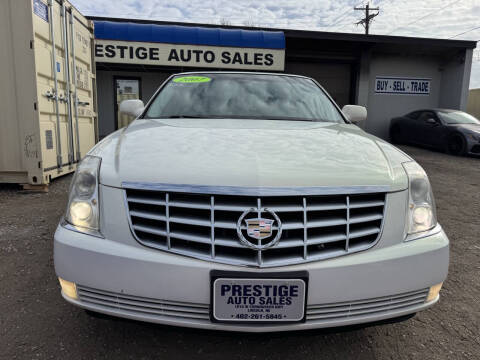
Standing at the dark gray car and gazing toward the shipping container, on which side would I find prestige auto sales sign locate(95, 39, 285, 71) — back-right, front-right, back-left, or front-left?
front-right

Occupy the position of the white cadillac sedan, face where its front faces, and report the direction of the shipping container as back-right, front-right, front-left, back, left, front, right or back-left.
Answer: back-right

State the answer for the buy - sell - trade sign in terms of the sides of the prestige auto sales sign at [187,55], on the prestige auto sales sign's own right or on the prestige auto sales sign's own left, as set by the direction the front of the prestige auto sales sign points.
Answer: on the prestige auto sales sign's own left

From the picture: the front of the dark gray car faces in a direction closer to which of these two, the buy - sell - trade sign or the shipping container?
the shipping container

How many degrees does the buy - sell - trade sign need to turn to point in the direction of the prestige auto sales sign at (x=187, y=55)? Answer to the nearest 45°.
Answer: approximately 45° to its right

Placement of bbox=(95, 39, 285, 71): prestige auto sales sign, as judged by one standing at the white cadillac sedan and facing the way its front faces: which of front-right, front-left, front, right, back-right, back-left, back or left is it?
back

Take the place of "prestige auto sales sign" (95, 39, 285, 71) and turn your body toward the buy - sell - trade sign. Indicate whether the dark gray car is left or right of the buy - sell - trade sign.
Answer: right

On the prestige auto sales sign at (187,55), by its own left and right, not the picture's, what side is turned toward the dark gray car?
left

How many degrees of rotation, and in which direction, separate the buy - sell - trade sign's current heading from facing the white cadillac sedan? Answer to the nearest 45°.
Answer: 0° — it already faces it

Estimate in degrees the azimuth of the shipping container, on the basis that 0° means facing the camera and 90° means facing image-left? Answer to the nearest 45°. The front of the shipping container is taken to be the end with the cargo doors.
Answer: approximately 315°

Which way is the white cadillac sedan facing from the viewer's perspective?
toward the camera
